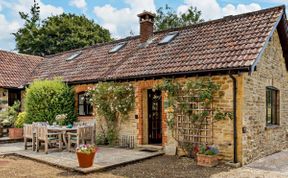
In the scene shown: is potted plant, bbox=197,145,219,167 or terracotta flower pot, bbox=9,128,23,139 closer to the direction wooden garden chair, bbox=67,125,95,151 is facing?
the terracotta flower pot

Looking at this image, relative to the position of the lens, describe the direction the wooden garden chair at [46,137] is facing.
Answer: facing away from the viewer and to the right of the viewer

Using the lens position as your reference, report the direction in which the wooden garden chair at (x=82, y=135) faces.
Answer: facing away from the viewer and to the left of the viewer

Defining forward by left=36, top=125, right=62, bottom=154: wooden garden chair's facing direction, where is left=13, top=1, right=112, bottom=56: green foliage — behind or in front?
in front

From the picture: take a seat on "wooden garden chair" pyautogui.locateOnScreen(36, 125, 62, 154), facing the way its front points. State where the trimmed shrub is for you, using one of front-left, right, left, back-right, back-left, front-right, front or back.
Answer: front-left

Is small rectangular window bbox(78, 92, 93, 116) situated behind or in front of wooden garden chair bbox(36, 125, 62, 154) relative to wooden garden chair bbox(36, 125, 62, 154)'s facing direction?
in front

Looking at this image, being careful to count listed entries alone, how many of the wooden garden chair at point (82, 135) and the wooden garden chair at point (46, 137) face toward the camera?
0

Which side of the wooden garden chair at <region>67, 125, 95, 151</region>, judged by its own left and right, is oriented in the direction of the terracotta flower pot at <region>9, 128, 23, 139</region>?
front
